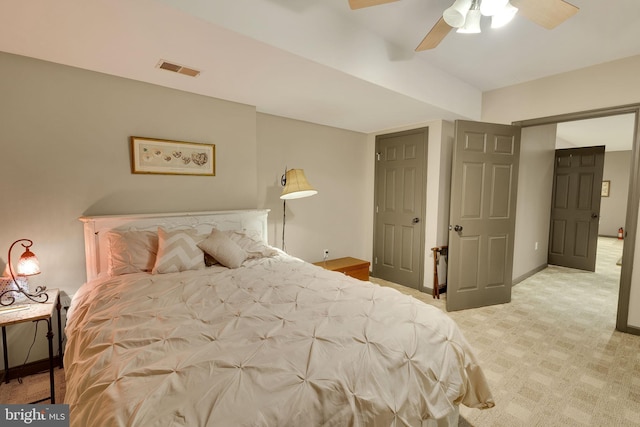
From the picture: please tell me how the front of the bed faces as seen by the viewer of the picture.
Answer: facing the viewer and to the right of the viewer

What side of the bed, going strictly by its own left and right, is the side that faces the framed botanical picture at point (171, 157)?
back

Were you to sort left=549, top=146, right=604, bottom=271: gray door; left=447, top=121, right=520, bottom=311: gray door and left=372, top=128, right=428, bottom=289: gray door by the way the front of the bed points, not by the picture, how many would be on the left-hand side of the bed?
3

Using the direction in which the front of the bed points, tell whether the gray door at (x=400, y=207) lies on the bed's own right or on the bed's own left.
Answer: on the bed's own left

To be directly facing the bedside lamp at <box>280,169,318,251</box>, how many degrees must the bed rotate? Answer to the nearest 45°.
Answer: approximately 135° to its left

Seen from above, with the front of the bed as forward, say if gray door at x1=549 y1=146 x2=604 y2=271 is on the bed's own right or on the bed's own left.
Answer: on the bed's own left
